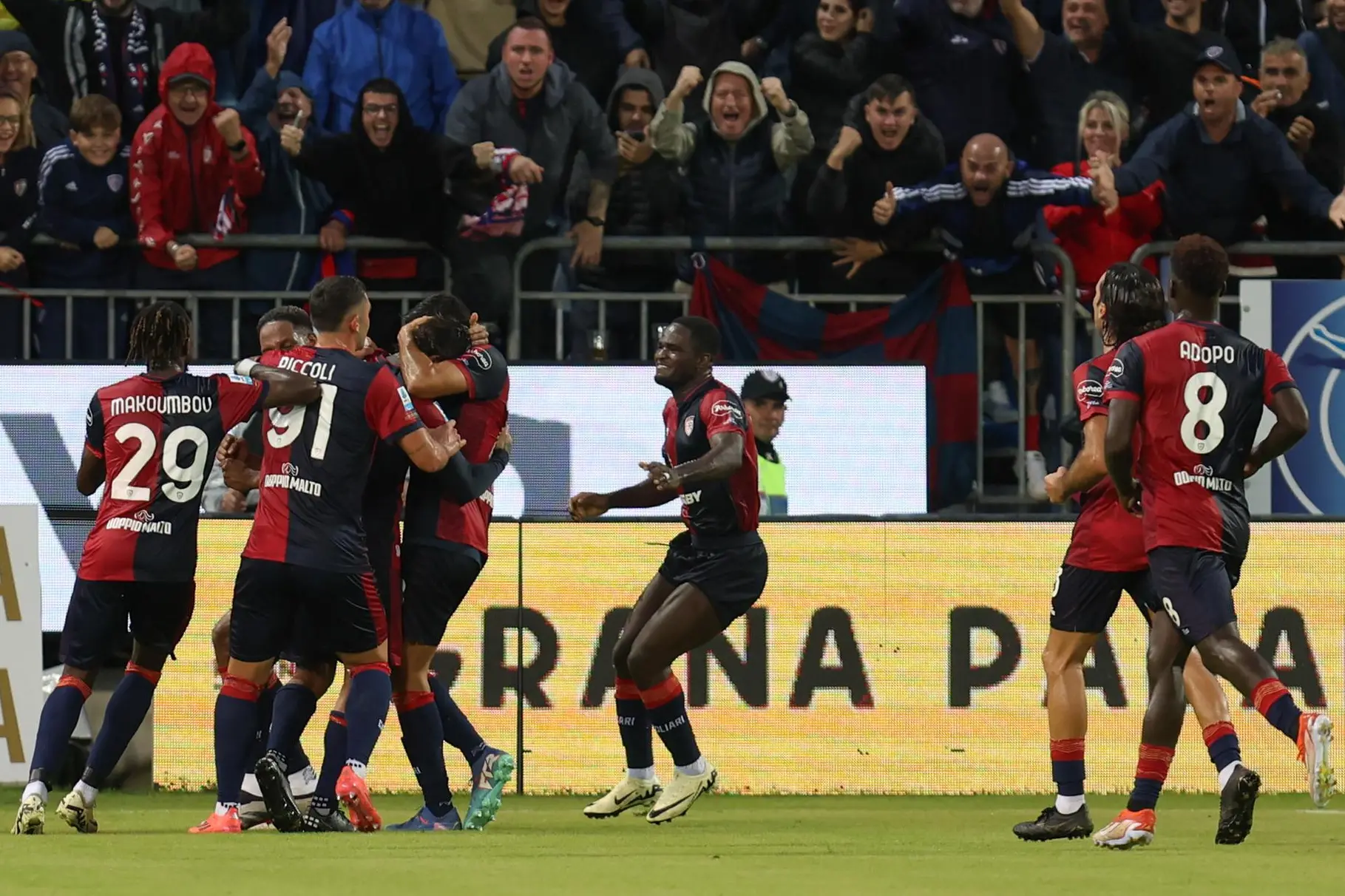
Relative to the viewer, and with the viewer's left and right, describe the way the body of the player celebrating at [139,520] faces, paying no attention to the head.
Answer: facing away from the viewer

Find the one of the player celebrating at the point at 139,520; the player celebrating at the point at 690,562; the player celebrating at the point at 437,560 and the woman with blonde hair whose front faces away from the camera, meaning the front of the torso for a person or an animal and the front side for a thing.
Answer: the player celebrating at the point at 139,520

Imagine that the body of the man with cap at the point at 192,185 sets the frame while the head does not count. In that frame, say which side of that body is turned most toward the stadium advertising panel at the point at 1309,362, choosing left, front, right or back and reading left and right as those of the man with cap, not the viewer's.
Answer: left

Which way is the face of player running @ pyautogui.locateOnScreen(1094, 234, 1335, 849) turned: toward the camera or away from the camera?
away from the camera

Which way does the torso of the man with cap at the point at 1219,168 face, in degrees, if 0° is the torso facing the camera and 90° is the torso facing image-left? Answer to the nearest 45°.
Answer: approximately 0°

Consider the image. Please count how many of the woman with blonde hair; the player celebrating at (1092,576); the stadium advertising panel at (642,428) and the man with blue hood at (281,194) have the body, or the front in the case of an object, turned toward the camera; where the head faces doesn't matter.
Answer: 3

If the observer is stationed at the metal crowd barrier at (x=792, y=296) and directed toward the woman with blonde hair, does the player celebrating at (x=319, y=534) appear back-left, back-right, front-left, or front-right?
back-right

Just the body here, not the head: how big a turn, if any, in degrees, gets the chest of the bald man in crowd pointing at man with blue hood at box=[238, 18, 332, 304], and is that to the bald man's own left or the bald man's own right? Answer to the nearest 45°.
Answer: approximately 90° to the bald man's own right

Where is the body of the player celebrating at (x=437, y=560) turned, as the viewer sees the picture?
to the viewer's left
